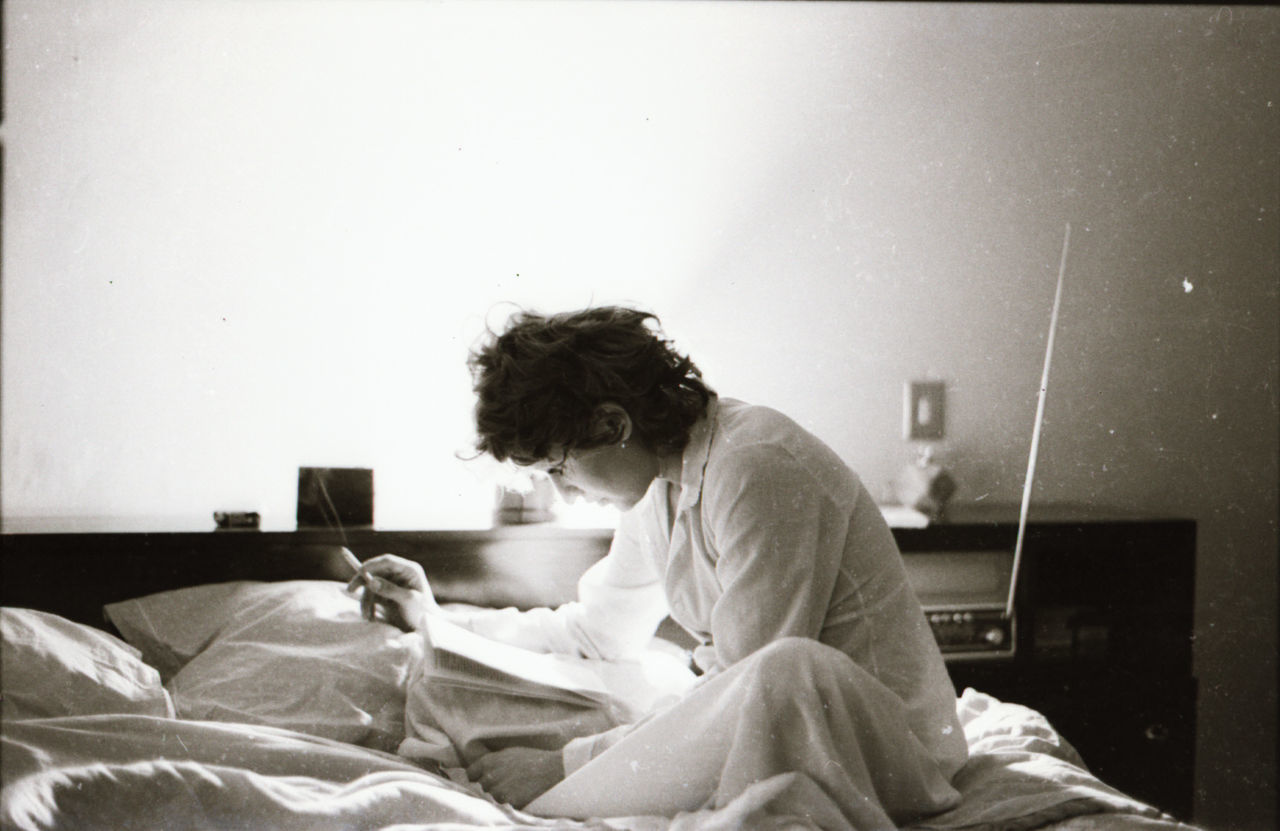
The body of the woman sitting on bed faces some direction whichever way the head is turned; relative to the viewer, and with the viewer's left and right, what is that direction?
facing to the left of the viewer

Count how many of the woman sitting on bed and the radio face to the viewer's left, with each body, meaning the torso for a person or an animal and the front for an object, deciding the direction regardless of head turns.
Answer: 1

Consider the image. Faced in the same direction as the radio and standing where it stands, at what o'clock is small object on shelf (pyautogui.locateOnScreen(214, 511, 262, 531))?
The small object on shelf is roughly at 2 o'clock from the radio.

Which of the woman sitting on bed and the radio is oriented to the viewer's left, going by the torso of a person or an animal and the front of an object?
the woman sitting on bed

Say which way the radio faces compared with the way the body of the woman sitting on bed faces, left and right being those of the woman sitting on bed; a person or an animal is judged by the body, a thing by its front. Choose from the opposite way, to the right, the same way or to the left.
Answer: to the left

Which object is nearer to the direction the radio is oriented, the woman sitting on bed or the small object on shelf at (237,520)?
the woman sitting on bed
